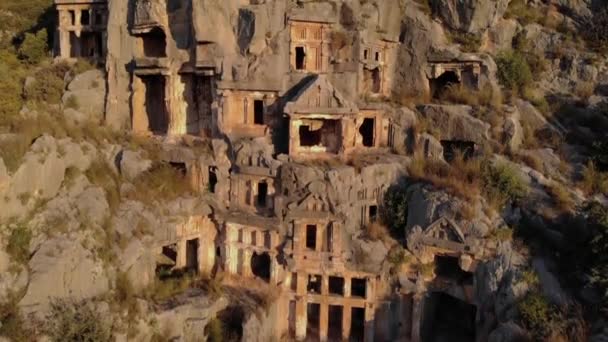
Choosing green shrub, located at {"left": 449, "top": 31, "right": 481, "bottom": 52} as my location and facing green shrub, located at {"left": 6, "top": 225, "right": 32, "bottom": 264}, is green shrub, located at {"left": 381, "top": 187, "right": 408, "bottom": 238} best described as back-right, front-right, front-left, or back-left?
front-left

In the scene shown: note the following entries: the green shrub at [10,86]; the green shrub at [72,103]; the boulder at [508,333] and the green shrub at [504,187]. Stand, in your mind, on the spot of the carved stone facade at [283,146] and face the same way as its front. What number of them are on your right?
2

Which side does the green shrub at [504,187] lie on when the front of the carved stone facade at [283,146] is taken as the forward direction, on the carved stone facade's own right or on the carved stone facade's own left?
on the carved stone facade's own left

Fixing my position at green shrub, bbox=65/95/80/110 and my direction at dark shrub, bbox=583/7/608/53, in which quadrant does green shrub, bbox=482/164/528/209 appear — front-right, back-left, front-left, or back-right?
front-right

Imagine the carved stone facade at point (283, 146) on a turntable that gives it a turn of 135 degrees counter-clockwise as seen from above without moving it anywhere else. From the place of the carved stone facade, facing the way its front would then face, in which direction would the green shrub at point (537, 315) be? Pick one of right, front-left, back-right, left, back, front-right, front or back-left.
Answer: right

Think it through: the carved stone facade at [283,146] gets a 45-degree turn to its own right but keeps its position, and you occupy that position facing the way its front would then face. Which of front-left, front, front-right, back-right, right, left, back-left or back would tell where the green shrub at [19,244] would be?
front

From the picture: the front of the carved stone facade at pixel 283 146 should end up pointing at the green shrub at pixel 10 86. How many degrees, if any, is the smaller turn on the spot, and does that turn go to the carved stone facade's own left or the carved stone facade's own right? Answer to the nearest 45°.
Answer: approximately 90° to the carved stone facade's own right

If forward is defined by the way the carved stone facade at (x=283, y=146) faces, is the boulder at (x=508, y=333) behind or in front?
in front

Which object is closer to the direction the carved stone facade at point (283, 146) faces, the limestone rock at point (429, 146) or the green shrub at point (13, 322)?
the green shrub

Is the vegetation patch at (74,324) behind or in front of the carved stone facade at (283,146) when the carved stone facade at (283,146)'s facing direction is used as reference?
in front

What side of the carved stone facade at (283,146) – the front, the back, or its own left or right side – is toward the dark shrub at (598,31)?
left

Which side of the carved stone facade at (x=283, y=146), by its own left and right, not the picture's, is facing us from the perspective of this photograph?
front
